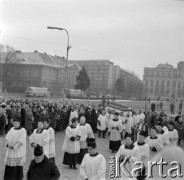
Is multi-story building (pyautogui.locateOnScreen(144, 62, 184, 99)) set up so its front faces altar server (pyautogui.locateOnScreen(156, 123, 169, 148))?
yes

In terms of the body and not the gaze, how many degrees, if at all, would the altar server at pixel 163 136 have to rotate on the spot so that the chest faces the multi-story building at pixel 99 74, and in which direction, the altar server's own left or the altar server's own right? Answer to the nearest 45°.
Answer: approximately 135° to the altar server's own right

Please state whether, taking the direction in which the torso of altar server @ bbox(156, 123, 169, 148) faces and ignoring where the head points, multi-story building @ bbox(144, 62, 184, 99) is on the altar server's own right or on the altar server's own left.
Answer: on the altar server's own right

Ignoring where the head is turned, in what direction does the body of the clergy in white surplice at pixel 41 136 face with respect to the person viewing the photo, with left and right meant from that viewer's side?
facing the viewer and to the left of the viewer

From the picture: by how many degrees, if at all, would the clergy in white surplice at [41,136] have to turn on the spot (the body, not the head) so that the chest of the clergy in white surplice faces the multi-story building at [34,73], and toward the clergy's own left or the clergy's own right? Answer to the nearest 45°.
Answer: approximately 135° to the clergy's own right

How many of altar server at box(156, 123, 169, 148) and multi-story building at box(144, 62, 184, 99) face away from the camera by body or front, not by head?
0
